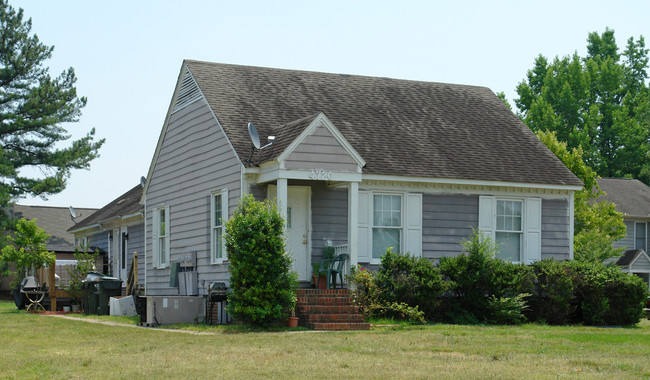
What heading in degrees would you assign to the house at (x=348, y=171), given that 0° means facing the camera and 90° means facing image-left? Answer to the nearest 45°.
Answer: approximately 315°

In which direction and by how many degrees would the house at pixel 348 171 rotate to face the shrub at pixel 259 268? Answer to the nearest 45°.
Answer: approximately 45° to its right

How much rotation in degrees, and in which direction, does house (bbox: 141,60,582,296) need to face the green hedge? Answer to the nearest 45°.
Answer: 0° — it already faces it

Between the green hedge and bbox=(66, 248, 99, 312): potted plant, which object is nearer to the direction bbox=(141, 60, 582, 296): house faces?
the green hedge

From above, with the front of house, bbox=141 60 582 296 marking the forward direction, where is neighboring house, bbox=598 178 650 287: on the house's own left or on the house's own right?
on the house's own left

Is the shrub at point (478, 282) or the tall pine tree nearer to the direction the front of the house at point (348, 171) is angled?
the shrub

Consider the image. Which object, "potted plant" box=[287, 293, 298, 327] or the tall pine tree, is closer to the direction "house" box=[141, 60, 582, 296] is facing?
the potted plant
